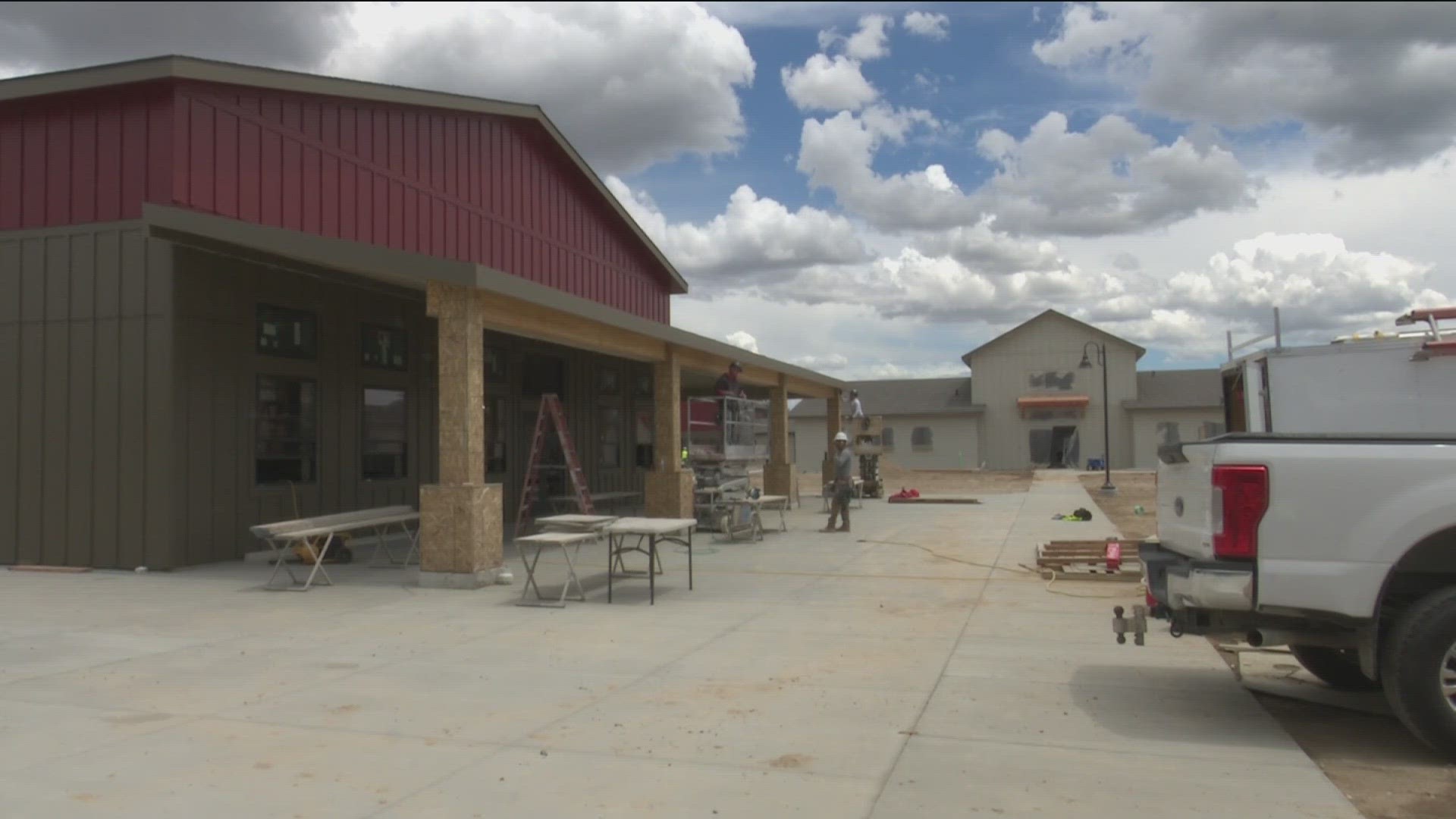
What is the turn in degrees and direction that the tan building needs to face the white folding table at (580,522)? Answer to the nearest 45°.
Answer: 0° — it already faces it

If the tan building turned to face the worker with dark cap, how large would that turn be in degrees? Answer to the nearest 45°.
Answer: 0° — it already faces them

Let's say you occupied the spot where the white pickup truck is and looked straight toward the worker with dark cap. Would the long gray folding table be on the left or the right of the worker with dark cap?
left

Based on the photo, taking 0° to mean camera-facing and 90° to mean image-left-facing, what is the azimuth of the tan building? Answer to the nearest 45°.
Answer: approximately 0°

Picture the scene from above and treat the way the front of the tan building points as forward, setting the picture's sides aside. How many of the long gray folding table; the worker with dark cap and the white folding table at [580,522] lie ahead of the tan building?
3

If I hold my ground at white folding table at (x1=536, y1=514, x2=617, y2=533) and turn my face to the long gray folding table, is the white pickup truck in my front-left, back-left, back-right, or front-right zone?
back-left
